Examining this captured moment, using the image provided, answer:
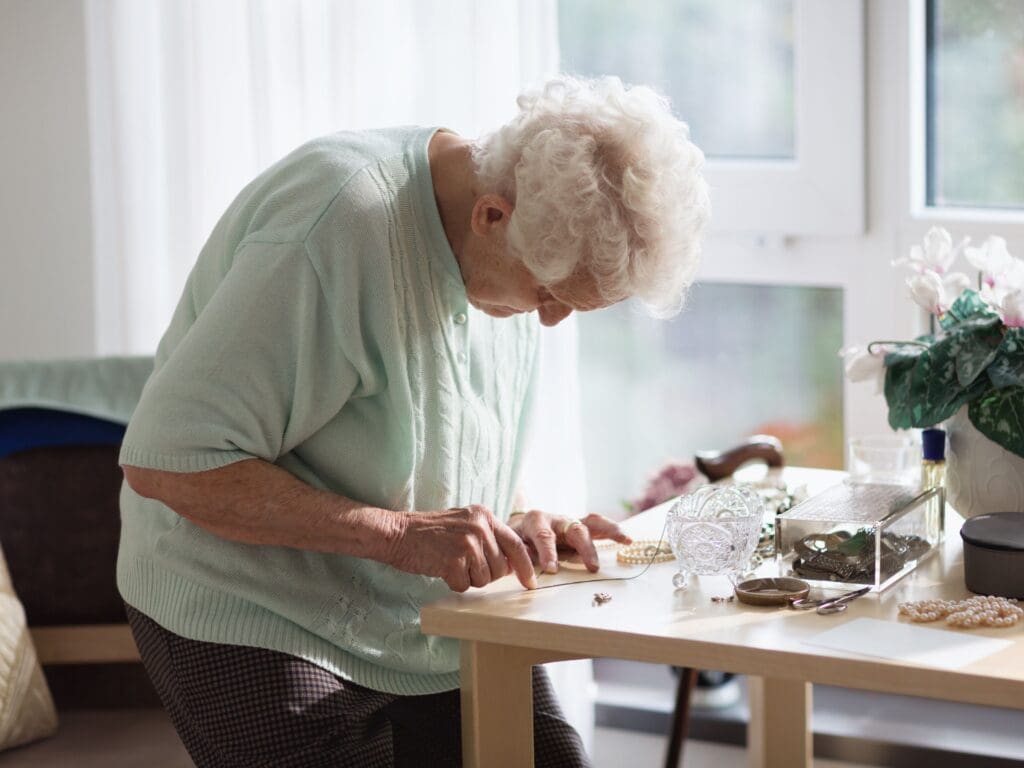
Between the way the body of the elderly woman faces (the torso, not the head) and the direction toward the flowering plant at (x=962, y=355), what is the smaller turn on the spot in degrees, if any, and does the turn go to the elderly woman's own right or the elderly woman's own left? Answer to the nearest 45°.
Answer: approximately 45° to the elderly woman's own left

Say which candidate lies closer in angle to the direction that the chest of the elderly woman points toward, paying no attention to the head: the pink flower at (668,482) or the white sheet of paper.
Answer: the white sheet of paper

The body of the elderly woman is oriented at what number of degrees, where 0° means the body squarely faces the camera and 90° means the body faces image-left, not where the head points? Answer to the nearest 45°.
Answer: approximately 315°

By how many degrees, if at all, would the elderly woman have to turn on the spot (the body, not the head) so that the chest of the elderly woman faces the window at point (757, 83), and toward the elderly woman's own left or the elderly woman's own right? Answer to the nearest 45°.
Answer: approximately 90° to the elderly woman's own left

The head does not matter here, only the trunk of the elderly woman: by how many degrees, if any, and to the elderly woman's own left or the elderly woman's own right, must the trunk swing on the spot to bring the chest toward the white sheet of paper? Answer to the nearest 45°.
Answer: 0° — they already face it
